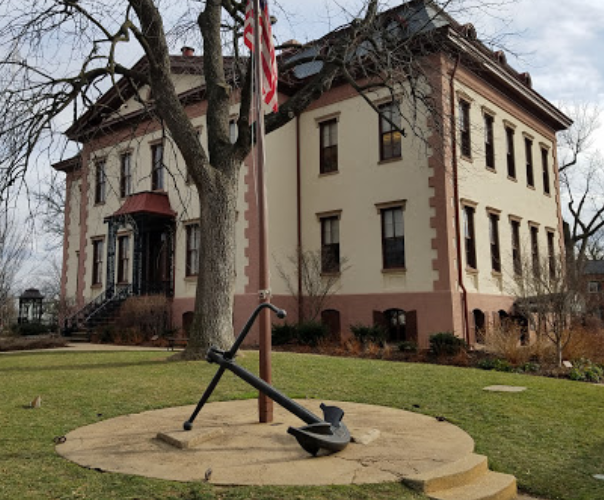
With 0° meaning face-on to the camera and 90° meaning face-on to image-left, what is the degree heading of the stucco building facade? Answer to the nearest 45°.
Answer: approximately 45°

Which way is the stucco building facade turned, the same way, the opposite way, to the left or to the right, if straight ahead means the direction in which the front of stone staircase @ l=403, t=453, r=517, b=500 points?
to the right

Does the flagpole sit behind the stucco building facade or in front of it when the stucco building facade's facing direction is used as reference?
in front

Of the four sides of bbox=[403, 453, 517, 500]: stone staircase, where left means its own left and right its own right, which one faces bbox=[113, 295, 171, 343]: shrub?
back

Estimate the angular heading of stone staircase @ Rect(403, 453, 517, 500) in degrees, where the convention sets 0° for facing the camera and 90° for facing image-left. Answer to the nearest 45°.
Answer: approximately 315°

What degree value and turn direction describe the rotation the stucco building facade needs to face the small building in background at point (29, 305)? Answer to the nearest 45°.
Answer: approximately 90° to its right

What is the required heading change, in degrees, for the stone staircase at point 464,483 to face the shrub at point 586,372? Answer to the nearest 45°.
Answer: approximately 135° to its left

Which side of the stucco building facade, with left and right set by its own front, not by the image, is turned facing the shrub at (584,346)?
left

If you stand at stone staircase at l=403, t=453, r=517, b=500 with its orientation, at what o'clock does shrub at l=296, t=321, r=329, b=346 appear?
The shrub is roughly at 7 o'clock from the stone staircase.

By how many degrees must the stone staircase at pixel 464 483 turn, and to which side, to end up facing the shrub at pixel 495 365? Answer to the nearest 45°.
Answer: approximately 135° to its left

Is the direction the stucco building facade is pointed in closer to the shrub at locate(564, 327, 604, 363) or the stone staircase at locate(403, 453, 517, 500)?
the stone staircase
